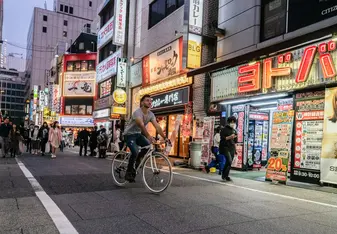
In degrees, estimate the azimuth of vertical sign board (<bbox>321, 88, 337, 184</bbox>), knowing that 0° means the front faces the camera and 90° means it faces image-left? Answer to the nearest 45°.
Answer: approximately 45°

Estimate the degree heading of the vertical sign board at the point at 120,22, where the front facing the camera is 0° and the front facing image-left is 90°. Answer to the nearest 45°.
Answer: approximately 0°

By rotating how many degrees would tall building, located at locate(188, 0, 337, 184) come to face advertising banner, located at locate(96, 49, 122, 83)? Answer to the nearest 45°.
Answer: approximately 90° to its right

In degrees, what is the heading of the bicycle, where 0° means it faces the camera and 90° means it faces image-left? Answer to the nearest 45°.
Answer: approximately 315°

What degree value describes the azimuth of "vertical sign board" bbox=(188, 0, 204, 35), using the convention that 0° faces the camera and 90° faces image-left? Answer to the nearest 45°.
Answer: approximately 0°

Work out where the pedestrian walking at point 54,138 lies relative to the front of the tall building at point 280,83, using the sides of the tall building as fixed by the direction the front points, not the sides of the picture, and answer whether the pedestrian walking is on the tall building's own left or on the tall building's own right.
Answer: on the tall building's own right

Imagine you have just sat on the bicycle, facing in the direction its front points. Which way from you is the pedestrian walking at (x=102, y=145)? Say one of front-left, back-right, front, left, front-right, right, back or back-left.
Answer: back-left
